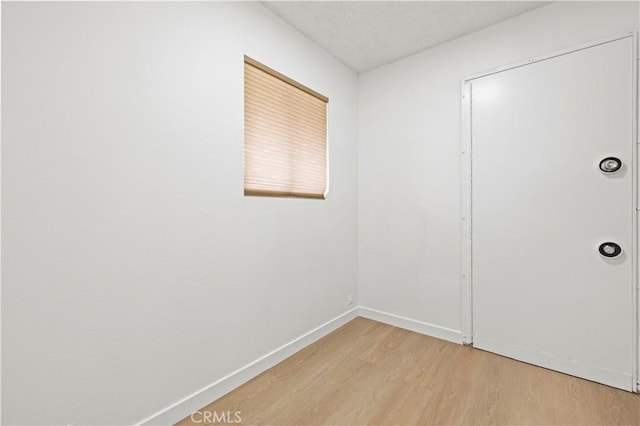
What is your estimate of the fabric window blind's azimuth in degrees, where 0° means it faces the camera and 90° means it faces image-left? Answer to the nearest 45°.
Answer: approximately 315°

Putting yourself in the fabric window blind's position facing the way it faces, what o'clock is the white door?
The white door is roughly at 11 o'clock from the fabric window blind.
